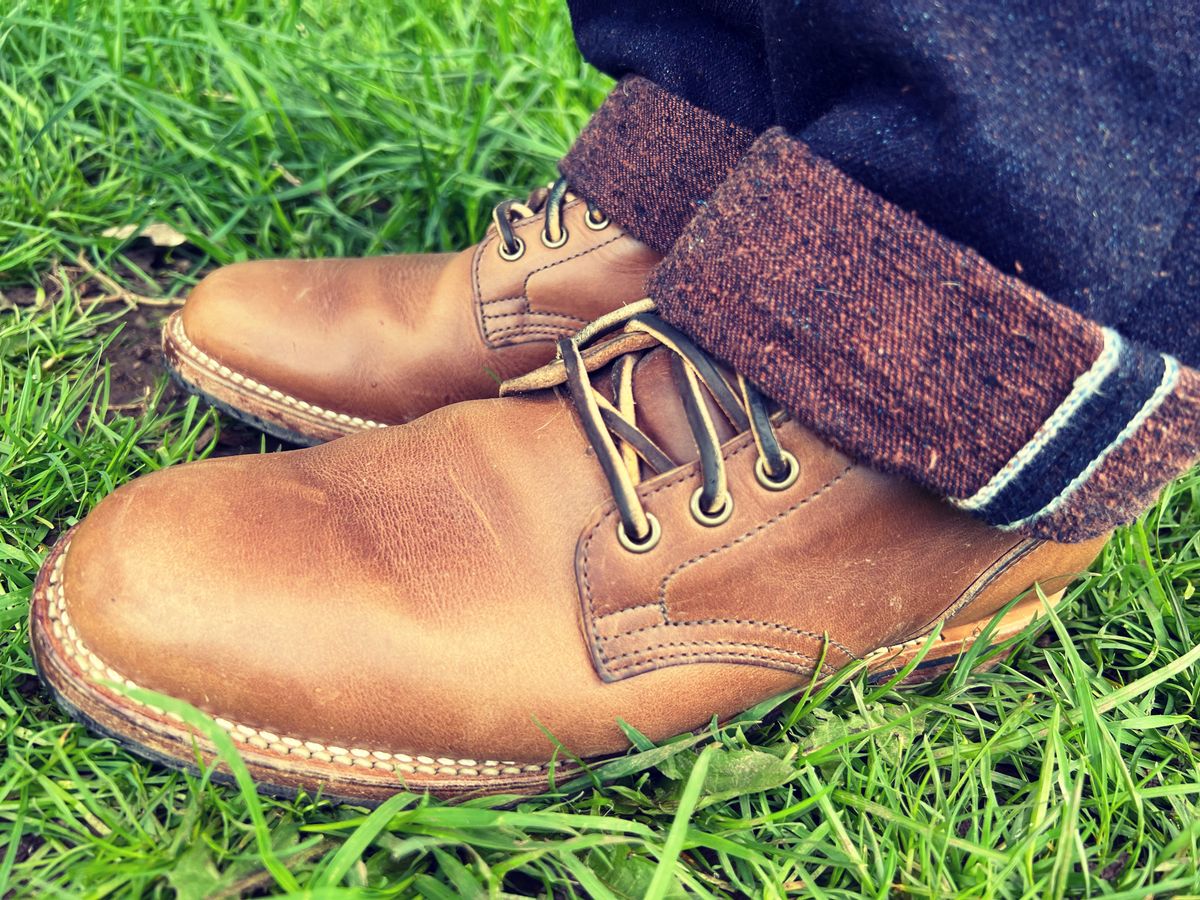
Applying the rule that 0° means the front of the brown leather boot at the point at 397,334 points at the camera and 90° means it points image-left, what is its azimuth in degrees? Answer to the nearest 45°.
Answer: approximately 90°
